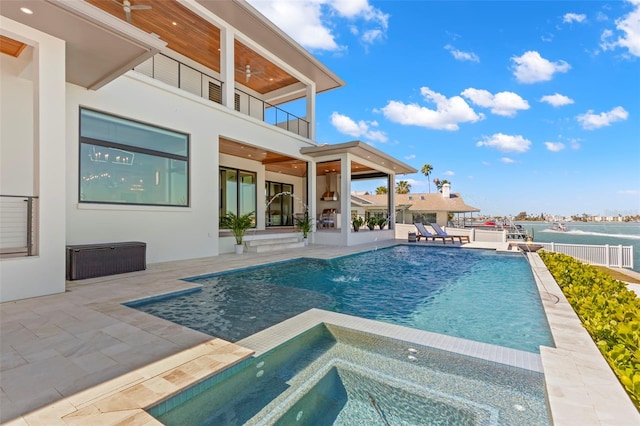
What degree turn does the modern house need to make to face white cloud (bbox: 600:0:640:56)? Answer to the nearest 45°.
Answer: approximately 45° to its left

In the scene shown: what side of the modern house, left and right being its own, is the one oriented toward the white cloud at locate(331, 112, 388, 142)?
left

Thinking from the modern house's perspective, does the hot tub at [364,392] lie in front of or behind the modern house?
in front

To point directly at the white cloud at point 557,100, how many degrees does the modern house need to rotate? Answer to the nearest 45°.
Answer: approximately 45° to its left

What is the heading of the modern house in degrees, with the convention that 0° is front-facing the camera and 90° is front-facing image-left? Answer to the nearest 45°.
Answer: approximately 315°

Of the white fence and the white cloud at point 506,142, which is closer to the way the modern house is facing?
the white fence

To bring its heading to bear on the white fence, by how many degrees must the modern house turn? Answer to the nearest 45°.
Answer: approximately 45° to its left

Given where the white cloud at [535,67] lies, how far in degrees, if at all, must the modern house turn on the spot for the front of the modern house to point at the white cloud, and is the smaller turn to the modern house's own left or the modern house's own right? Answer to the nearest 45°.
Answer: approximately 45° to the modern house's own left

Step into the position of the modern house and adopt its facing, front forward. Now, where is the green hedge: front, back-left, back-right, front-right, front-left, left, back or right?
front

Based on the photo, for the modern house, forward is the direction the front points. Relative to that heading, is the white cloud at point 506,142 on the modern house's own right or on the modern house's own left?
on the modern house's own left

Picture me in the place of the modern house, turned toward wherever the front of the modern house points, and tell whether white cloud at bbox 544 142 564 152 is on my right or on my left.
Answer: on my left
